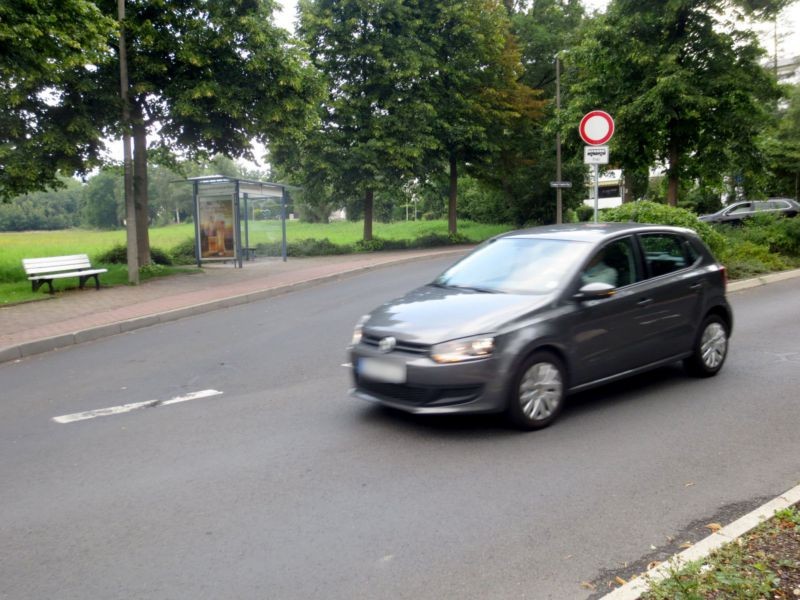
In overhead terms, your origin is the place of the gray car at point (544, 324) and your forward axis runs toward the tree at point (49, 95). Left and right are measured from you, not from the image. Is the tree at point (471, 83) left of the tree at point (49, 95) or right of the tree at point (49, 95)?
right

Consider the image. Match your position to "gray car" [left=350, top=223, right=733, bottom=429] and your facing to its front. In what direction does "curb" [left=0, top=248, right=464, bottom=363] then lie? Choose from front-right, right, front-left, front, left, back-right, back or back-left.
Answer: right

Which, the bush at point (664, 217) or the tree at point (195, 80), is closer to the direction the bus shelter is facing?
the bush

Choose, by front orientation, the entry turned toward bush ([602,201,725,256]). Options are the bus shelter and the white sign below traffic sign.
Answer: the bus shelter

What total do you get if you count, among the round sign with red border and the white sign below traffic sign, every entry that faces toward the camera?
2

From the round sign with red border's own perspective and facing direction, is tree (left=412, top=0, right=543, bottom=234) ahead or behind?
behind

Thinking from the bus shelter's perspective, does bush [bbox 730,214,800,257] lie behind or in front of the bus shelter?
in front

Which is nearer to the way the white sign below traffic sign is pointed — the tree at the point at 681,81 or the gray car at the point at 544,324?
the gray car

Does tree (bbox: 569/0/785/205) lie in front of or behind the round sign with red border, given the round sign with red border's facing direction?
behind

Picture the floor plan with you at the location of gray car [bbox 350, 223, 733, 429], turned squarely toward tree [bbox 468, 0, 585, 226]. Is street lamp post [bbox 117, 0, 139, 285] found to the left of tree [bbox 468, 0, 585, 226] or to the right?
left
